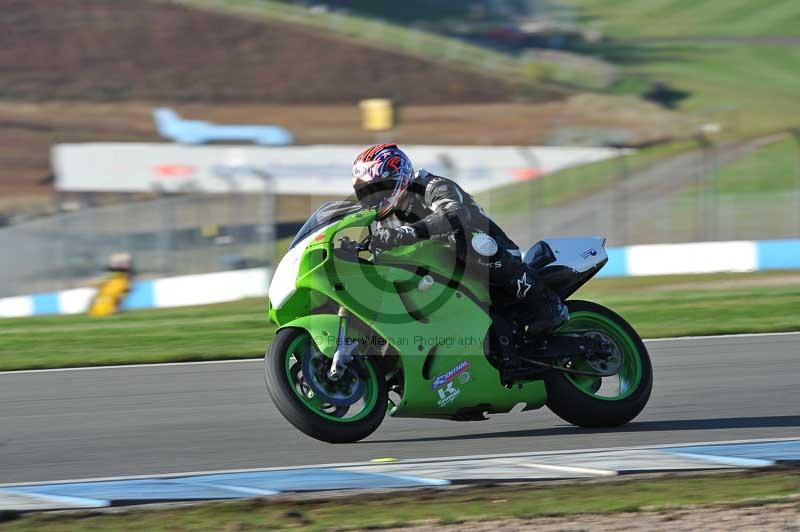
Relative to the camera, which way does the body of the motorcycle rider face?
to the viewer's left

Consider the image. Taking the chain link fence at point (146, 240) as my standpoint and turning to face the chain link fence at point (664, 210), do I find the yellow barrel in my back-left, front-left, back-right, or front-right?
front-left

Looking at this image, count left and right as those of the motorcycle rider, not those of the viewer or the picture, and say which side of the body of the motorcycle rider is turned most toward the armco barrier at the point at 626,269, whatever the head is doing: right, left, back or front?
right

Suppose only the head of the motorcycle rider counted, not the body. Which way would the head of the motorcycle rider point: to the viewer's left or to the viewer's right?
to the viewer's left

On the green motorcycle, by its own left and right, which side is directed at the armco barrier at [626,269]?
right

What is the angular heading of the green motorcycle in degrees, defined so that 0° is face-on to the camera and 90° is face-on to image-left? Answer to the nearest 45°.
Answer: approximately 90°

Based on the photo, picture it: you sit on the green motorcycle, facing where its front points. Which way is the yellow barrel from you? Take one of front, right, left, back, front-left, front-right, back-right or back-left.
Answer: right

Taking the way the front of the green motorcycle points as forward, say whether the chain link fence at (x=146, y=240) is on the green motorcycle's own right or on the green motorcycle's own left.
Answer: on the green motorcycle's own right

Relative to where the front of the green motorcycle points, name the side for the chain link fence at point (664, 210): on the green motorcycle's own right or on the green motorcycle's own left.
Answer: on the green motorcycle's own right

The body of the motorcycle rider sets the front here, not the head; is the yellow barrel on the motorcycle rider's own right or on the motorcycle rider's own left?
on the motorcycle rider's own right
